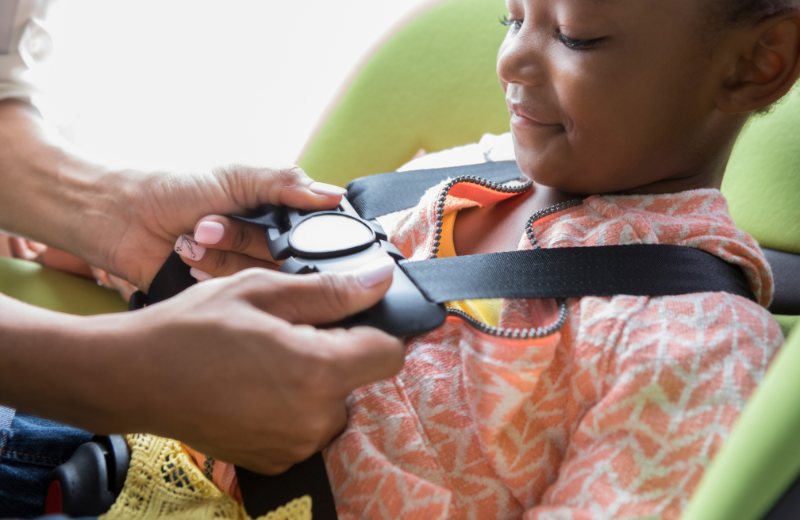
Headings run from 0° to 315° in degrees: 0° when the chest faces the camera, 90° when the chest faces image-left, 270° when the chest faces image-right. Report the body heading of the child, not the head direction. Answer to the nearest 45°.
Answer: approximately 45°
